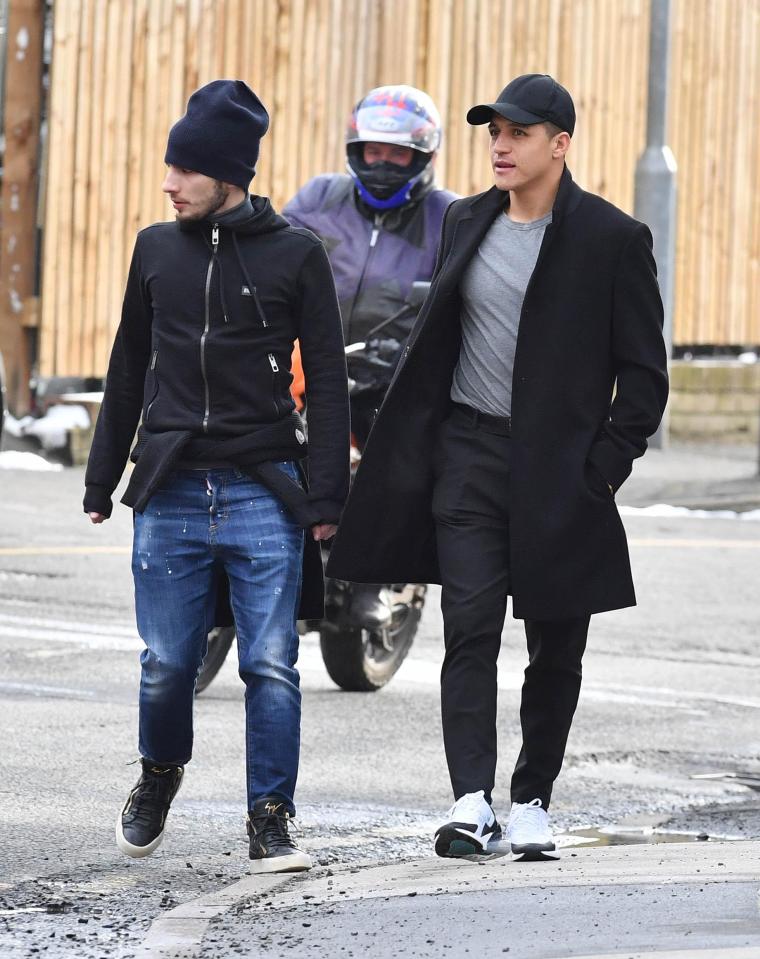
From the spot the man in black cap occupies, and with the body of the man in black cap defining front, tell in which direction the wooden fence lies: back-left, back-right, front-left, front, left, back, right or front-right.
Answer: back-right

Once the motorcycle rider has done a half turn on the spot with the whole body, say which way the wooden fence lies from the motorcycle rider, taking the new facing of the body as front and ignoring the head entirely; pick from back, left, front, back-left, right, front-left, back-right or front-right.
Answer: front-left

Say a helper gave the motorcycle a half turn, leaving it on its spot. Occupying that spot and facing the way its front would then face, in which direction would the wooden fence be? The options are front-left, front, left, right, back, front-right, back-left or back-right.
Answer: front-left

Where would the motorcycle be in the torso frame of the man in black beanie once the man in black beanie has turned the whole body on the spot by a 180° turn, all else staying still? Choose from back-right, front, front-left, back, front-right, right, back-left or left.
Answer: front

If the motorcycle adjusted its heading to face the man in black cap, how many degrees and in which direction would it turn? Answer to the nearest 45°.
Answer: approximately 45° to its left

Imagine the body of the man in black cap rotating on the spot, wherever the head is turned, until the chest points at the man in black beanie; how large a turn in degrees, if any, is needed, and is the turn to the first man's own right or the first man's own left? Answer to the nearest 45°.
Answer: approximately 45° to the first man's own right

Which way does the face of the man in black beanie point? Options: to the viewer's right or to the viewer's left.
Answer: to the viewer's left

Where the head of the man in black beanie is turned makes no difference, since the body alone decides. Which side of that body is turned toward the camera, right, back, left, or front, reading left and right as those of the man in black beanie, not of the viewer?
front

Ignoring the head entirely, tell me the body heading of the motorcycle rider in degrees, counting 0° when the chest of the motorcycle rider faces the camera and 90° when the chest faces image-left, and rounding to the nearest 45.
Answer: approximately 45°

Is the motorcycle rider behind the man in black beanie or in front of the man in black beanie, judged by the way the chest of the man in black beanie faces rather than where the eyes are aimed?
behind

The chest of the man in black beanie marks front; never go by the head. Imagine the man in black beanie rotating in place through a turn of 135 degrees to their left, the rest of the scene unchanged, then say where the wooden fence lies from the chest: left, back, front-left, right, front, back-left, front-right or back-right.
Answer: front-left

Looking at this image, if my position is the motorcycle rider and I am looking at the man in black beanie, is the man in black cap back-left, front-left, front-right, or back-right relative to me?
front-left
